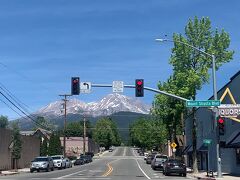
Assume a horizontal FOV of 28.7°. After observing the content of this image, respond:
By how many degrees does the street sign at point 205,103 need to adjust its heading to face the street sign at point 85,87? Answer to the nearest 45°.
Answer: approximately 90° to its right

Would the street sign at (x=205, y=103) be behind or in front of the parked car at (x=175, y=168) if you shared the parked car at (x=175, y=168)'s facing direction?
behind

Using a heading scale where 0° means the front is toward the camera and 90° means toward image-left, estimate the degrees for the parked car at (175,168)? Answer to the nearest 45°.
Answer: approximately 180°

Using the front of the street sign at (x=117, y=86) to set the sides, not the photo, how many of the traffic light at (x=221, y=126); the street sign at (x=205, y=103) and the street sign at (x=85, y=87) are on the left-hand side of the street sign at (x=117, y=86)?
2

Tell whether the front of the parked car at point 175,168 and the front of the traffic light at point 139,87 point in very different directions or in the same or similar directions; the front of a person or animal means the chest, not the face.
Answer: very different directions

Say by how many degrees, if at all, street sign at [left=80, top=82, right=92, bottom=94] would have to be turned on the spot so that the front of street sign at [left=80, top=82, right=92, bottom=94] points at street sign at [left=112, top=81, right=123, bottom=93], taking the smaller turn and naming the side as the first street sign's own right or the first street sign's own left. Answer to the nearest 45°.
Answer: approximately 90° to the first street sign's own left
